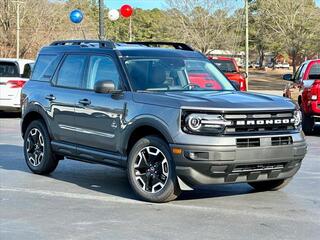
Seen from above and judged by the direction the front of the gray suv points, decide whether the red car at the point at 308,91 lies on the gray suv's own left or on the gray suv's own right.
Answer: on the gray suv's own left

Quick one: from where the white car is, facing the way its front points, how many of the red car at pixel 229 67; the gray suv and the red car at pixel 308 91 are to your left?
0

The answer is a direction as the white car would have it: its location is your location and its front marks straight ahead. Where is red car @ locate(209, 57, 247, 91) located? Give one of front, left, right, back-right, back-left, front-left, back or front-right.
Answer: front-right

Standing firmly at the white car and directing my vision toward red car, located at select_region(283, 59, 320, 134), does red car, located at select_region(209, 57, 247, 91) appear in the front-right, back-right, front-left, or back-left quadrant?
front-left

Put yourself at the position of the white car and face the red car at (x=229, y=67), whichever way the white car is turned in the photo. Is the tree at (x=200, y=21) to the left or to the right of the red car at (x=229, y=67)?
left
